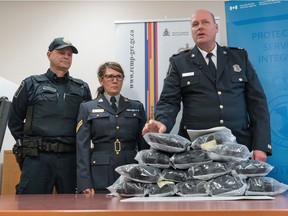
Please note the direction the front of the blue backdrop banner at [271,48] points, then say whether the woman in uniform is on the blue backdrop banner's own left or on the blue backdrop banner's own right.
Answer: on the blue backdrop banner's own right

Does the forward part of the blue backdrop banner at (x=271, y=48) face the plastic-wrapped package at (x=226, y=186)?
yes

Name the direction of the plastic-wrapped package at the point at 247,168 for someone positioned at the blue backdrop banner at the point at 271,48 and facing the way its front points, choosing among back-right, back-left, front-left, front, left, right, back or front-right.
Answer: front

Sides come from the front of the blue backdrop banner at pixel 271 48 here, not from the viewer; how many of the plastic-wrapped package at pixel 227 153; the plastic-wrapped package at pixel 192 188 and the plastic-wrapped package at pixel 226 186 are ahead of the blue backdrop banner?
3

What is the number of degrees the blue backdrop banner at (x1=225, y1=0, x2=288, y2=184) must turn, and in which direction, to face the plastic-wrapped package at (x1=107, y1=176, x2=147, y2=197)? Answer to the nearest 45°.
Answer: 0° — it already faces it

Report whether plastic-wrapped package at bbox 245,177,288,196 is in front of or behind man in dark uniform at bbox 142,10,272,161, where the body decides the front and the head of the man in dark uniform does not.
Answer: in front

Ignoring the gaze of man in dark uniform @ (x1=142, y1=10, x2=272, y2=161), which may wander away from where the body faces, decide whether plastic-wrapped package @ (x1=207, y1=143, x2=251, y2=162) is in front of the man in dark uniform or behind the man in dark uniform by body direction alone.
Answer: in front

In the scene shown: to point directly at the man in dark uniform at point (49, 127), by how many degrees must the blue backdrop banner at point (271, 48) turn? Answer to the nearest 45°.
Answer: approximately 90° to its right

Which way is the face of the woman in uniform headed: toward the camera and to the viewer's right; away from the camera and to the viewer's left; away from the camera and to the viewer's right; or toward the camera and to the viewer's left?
toward the camera and to the viewer's right

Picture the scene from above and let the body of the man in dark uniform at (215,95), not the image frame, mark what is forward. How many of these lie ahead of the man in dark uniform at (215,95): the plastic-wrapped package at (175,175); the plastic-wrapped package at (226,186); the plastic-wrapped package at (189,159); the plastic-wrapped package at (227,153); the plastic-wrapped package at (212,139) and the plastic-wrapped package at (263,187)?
6

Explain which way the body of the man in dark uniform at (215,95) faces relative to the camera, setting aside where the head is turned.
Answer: toward the camera

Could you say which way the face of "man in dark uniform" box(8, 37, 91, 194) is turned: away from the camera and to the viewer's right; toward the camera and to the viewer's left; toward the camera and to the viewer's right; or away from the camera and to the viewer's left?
toward the camera and to the viewer's right

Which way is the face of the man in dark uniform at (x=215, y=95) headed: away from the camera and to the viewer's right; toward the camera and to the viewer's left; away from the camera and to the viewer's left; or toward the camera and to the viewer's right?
toward the camera and to the viewer's left

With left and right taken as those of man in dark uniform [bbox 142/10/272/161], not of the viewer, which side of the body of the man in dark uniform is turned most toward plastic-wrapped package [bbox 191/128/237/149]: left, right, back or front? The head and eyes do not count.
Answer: front

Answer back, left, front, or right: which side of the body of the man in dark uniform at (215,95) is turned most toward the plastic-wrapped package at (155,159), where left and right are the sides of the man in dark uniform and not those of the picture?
front

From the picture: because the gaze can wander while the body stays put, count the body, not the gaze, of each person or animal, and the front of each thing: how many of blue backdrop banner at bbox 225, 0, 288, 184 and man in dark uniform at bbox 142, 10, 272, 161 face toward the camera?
2

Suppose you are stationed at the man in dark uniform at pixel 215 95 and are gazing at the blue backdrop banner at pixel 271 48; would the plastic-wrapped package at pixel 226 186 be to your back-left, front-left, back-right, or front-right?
back-right

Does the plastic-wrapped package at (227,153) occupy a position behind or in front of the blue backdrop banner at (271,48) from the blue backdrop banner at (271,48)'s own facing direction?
in front
